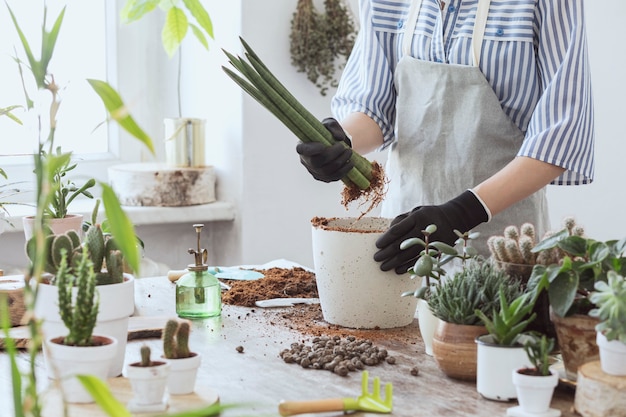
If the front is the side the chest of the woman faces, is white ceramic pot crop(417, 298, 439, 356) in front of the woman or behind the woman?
in front

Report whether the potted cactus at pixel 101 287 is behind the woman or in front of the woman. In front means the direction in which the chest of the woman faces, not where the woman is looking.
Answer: in front

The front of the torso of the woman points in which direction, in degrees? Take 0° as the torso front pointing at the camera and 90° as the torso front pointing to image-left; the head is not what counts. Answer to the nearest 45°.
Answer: approximately 45°

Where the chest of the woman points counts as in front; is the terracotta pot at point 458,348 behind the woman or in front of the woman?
in front

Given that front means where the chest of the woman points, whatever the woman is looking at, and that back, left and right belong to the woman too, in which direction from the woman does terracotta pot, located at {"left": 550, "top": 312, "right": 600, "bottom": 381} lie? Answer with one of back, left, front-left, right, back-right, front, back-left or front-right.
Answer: front-left
